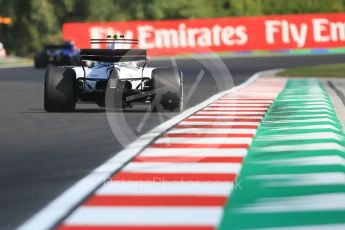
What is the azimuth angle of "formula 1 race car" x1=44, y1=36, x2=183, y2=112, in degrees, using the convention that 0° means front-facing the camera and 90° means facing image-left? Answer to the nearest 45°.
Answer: approximately 180°
